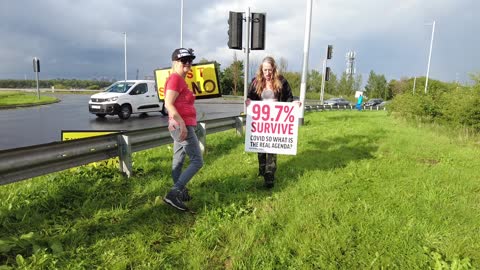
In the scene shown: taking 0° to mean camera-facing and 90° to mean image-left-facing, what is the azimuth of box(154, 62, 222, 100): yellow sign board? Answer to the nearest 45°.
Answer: approximately 0°

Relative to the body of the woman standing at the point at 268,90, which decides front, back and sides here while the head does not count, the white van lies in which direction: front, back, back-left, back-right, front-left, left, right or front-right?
back-right

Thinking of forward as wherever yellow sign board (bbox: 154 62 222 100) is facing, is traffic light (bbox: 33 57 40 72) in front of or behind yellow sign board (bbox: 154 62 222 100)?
behind

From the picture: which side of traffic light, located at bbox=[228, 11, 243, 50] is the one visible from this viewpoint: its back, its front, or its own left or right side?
back

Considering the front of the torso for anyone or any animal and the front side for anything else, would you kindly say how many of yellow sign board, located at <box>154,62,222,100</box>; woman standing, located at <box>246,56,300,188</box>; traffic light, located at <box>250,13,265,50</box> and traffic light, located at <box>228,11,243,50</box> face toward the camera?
2

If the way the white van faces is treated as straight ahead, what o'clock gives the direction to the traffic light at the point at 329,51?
The traffic light is roughly at 7 o'clock from the white van.

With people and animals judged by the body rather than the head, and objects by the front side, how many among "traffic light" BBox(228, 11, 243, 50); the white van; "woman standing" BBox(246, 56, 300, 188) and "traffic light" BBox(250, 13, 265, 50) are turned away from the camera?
2

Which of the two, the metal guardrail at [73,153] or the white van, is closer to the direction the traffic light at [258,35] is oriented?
the white van

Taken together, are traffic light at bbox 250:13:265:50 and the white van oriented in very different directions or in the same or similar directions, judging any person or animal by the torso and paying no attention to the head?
very different directions

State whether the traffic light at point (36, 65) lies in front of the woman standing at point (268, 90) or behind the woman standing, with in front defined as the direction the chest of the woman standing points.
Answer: behind
